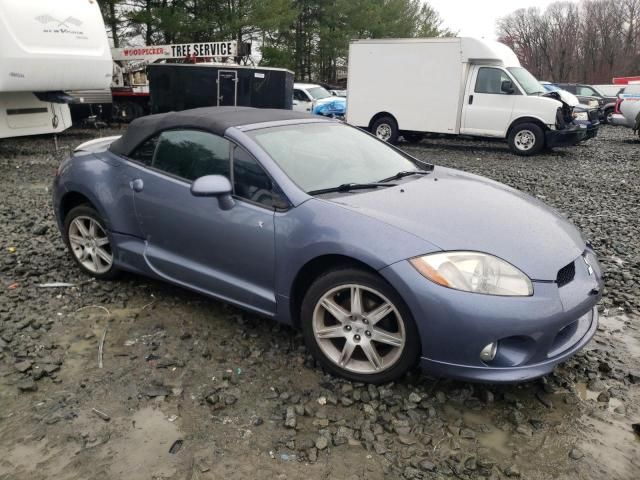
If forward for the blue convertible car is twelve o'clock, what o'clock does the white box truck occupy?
The white box truck is roughly at 8 o'clock from the blue convertible car.

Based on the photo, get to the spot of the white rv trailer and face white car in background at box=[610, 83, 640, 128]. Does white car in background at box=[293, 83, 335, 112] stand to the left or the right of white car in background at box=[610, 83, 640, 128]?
left

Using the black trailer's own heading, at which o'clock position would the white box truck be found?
The white box truck is roughly at 1 o'clock from the black trailer.

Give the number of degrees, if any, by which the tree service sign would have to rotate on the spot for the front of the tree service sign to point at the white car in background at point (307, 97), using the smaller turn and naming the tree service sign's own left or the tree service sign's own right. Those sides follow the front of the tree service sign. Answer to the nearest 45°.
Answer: approximately 90° to the tree service sign's own left
